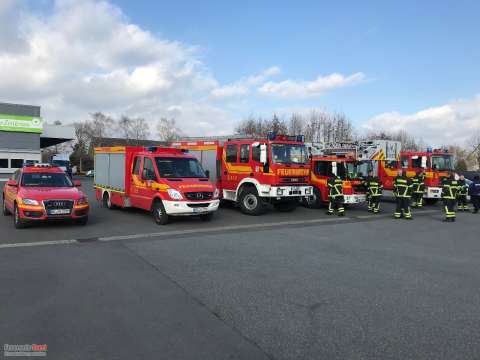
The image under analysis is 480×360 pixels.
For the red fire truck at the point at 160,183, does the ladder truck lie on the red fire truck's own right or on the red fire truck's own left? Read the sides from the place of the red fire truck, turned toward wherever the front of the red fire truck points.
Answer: on the red fire truck's own left

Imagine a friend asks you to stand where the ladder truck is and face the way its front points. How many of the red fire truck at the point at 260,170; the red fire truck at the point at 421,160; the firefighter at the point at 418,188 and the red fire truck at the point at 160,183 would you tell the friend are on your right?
2

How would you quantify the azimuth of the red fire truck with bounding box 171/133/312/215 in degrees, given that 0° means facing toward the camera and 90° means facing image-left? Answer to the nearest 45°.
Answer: approximately 315°

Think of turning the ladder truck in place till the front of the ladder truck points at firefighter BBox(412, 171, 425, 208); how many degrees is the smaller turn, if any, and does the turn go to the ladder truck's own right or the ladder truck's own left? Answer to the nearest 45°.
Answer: approximately 90° to the ladder truck's own left

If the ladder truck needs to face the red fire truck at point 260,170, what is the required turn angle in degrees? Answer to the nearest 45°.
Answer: approximately 90° to its right

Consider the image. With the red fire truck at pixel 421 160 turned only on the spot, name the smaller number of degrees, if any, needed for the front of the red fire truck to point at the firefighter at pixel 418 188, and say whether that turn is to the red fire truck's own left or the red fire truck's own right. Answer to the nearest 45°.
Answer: approximately 45° to the red fire truck's own right

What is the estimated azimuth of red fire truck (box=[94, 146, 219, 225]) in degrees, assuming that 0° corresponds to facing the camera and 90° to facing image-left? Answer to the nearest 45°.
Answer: approximately 315°

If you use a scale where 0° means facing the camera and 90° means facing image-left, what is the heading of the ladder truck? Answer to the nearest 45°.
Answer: approximately 315°

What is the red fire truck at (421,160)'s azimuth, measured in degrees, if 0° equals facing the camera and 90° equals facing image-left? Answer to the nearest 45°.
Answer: approximately 315°

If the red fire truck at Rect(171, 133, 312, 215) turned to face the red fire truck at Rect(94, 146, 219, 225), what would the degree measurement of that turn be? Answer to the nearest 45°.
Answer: approximately 90° to its right

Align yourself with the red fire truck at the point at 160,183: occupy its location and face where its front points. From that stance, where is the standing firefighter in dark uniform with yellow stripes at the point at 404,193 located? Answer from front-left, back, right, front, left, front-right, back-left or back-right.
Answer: front-left

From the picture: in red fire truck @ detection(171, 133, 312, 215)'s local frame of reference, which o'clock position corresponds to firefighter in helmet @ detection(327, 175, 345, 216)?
The firefighter in helmet is roughly at 10 o'clock from the red fire truck.

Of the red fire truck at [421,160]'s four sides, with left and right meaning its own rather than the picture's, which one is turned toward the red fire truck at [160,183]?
right
